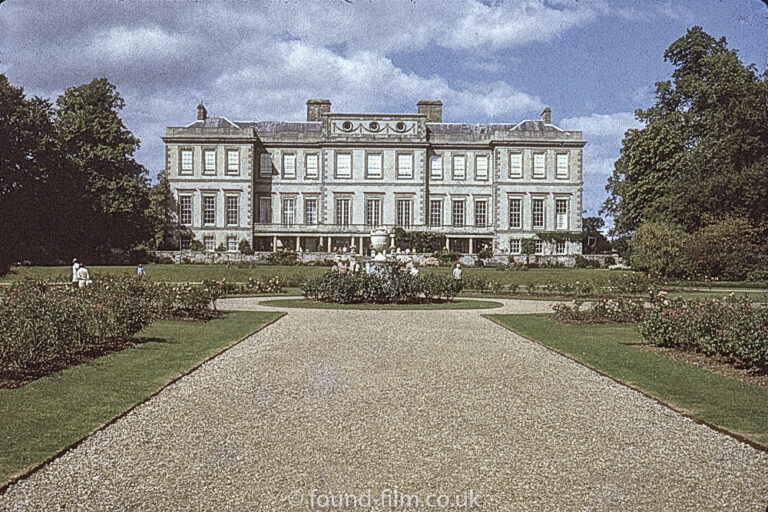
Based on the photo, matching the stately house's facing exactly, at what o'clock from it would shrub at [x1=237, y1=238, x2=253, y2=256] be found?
The shrub is roughly at 2 o'clock from the stately house.

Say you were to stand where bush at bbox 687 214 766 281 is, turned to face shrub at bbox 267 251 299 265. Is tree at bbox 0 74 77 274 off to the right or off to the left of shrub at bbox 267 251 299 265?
left

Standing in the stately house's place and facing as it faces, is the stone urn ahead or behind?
ahead

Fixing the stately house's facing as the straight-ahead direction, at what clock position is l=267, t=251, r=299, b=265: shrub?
The shrub is roughly at 1 o'clock from the stately house.

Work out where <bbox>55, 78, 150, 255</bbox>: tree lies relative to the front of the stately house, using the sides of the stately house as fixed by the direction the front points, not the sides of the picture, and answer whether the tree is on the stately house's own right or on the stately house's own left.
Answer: on the stately house's own right

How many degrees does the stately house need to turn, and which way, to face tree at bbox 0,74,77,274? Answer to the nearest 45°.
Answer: approximately 45° to its right

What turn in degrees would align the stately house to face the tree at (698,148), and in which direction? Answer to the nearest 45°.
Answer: approximately 45° to its left

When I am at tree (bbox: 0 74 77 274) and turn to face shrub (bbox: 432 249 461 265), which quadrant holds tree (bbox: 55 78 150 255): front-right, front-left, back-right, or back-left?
front-left

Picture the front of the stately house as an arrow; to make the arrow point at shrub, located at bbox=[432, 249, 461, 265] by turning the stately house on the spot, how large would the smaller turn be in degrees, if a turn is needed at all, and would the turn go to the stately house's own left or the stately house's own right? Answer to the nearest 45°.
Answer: approximately 45° to the stately house's own left

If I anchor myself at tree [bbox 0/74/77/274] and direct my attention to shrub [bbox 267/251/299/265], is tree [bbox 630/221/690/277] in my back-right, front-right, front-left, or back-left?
front-right

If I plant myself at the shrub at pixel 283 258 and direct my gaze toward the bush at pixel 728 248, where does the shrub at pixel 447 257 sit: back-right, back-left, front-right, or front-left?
front-left

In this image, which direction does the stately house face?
toward the camera
